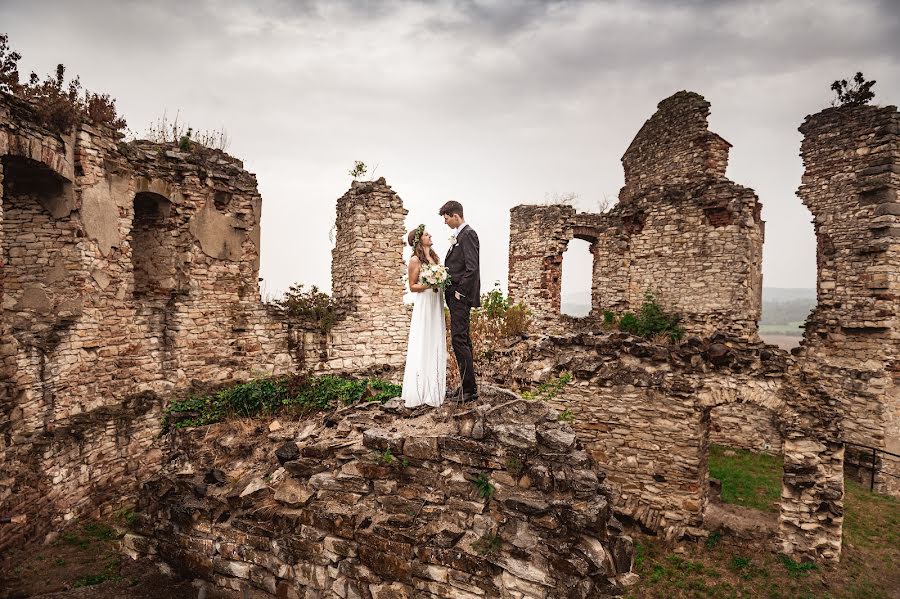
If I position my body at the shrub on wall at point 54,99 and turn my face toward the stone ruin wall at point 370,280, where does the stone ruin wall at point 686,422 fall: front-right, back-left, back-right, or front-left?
front-right

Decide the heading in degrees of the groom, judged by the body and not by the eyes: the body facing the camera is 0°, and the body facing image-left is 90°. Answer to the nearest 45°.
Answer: approximately 90°

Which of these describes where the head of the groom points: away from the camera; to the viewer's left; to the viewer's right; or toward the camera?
to the viewer's left

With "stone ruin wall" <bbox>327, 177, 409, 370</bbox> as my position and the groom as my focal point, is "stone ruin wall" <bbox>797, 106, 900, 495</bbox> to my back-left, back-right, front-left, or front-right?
front-left

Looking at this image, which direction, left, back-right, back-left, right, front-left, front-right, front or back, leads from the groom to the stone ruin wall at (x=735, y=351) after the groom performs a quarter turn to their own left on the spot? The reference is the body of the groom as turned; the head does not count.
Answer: back-left

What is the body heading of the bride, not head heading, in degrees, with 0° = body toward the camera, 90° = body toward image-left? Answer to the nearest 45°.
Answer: approximately 270°

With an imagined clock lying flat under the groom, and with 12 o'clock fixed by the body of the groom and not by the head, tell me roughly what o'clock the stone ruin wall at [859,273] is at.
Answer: The stone ruin wall is roughly at 5 o'clock from the groom.

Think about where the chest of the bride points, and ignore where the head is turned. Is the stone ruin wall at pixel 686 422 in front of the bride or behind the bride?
in front

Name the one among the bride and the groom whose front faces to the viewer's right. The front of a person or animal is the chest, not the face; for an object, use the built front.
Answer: the bride

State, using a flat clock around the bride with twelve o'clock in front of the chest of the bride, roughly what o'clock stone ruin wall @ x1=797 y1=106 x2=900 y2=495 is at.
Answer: The stone ruin wall is roughly at 11 o'clock from the bride.

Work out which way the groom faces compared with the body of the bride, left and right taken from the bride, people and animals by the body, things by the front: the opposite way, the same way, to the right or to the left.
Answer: the opposite way

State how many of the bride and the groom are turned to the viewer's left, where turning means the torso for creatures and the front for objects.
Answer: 1

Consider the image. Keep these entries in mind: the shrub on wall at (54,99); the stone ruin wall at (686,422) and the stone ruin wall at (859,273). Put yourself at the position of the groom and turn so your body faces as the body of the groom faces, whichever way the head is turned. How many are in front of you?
1

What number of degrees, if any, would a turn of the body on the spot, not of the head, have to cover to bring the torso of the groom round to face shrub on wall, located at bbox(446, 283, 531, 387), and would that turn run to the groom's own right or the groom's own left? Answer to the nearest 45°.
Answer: approximately 90° to the groom's own right
